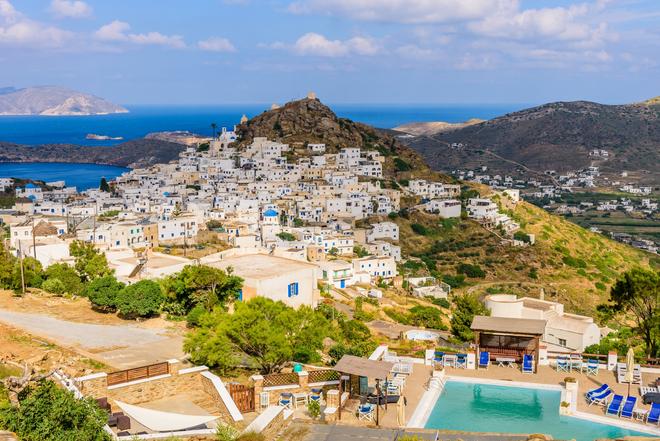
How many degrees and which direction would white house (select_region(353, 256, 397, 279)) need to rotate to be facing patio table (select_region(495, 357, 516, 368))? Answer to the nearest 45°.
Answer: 0° — it already faces it

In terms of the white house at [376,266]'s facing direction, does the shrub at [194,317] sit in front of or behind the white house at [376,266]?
in front

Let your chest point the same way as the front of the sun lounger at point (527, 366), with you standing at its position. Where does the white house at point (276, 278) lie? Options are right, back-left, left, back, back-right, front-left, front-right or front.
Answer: back-right

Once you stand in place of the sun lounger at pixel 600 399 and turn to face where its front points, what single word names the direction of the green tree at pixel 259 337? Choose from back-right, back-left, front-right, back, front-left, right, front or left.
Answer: front-right

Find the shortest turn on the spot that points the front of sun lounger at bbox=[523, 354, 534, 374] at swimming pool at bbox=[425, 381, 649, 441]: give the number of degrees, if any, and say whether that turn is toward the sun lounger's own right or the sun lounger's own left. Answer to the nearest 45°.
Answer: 0° — it already faces it

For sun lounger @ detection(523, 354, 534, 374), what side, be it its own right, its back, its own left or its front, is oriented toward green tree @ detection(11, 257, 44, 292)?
right

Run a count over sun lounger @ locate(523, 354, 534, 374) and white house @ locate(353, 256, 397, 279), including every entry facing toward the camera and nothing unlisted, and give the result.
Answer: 2

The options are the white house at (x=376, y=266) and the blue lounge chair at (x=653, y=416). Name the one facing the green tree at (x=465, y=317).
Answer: the white house
